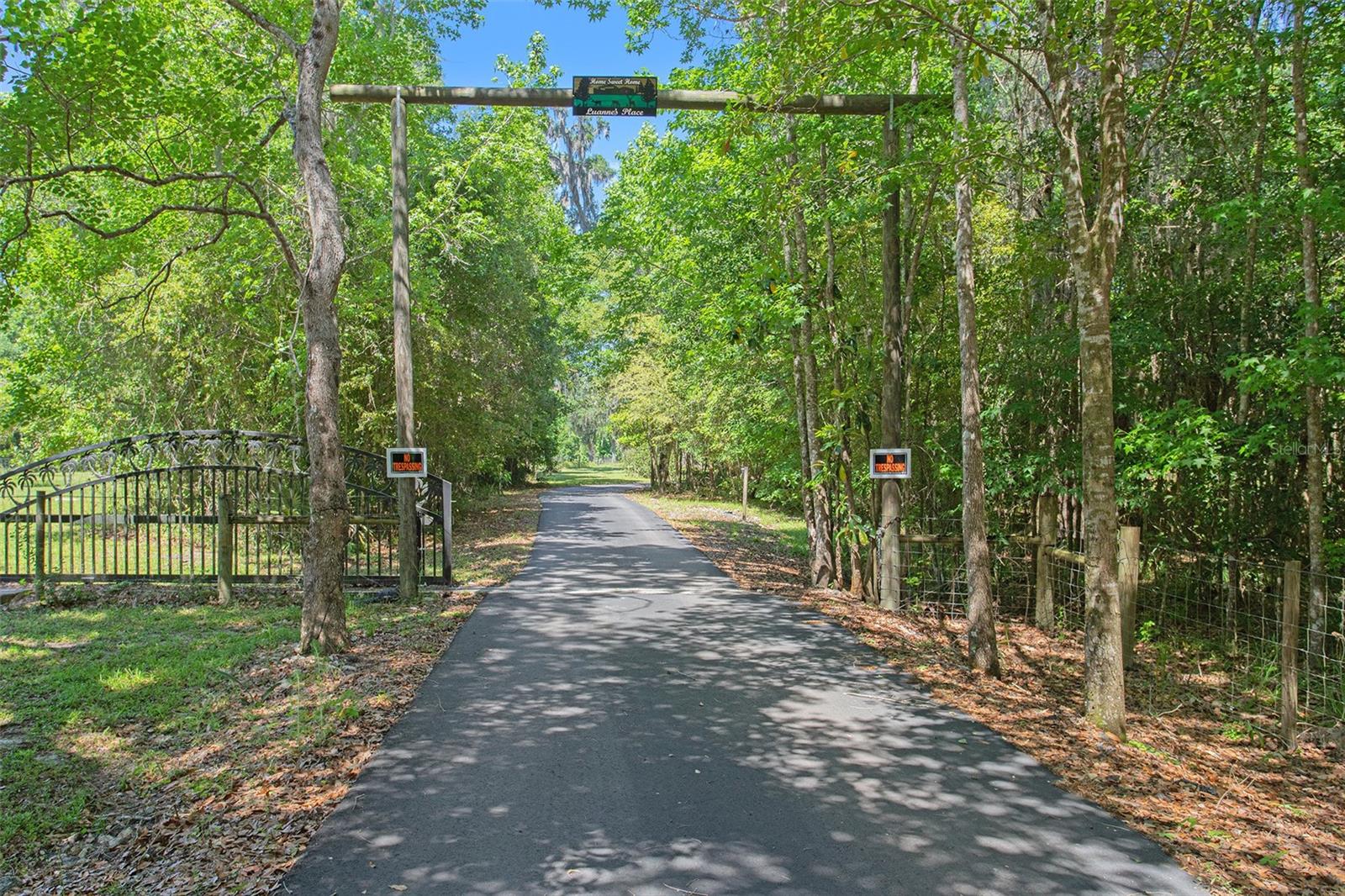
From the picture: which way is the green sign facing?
toward the camera

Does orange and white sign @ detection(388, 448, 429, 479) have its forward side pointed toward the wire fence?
no

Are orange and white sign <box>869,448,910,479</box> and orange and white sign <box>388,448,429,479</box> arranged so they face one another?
no

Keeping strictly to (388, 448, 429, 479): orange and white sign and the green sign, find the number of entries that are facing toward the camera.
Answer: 2

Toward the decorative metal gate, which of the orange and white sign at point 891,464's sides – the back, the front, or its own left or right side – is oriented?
right

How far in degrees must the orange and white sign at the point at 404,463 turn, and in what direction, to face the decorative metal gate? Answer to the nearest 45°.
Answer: approximately 135° to its right

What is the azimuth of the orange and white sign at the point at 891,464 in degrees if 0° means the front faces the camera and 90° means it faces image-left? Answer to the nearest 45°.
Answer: approximately 0°

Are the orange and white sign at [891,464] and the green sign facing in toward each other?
no

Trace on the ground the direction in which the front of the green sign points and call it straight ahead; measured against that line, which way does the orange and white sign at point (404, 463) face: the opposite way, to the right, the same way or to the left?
the same way

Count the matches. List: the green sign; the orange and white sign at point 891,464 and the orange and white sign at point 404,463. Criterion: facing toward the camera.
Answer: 3

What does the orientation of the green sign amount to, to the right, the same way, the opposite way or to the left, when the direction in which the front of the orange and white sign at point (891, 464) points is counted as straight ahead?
the same way

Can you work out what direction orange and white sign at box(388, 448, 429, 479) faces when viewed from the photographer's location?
facing the viewer
